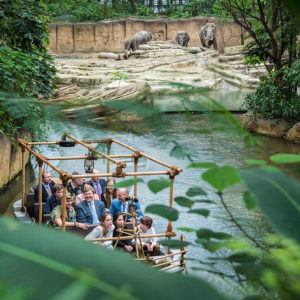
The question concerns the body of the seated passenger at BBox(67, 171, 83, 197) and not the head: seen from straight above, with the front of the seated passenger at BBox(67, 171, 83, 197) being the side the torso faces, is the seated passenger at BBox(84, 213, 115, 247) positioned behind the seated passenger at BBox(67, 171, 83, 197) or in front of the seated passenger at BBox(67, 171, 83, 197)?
in front

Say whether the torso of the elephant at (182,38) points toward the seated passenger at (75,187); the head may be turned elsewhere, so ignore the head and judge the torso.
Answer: yes

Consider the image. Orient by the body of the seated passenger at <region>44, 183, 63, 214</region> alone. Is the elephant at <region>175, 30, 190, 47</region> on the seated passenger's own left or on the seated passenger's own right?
on the seated passenger's own left

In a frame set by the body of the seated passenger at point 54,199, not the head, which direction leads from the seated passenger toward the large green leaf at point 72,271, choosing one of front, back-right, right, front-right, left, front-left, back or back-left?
front-right

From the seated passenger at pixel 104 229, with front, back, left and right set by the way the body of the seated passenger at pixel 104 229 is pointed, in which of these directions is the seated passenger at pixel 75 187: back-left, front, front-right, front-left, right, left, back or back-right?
back-left

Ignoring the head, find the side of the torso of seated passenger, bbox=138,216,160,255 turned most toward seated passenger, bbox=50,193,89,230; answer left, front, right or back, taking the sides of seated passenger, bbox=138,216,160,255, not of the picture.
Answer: right

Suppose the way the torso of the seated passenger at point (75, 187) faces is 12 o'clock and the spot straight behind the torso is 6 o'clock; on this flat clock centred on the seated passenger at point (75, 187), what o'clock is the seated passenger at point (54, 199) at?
the seated passenger at point (54, 199) is roughly at 2 o'clock from the seated passenger at point (75, 187).

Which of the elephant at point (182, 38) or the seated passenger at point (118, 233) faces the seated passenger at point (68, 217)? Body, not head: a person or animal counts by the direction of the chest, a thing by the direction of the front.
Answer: the elephant

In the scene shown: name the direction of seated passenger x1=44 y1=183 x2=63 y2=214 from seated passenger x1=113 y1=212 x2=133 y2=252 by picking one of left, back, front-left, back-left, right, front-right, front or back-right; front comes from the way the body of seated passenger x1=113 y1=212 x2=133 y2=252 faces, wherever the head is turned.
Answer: back

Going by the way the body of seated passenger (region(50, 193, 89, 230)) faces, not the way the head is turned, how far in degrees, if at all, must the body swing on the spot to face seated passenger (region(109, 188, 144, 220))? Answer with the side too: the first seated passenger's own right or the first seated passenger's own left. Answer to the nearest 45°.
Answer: approximately 45° to the first seated passenger's own left

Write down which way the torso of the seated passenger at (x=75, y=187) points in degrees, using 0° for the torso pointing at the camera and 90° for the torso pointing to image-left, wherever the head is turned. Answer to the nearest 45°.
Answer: approximately 315°

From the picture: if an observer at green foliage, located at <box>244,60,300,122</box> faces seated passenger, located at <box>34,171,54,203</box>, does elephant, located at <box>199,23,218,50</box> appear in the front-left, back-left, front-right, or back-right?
back-right
